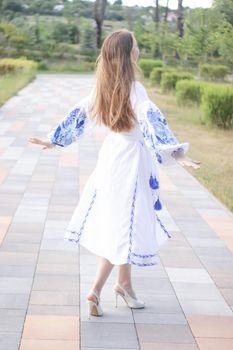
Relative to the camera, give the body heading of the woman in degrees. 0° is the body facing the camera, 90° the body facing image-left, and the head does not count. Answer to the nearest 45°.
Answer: approximately 225°
